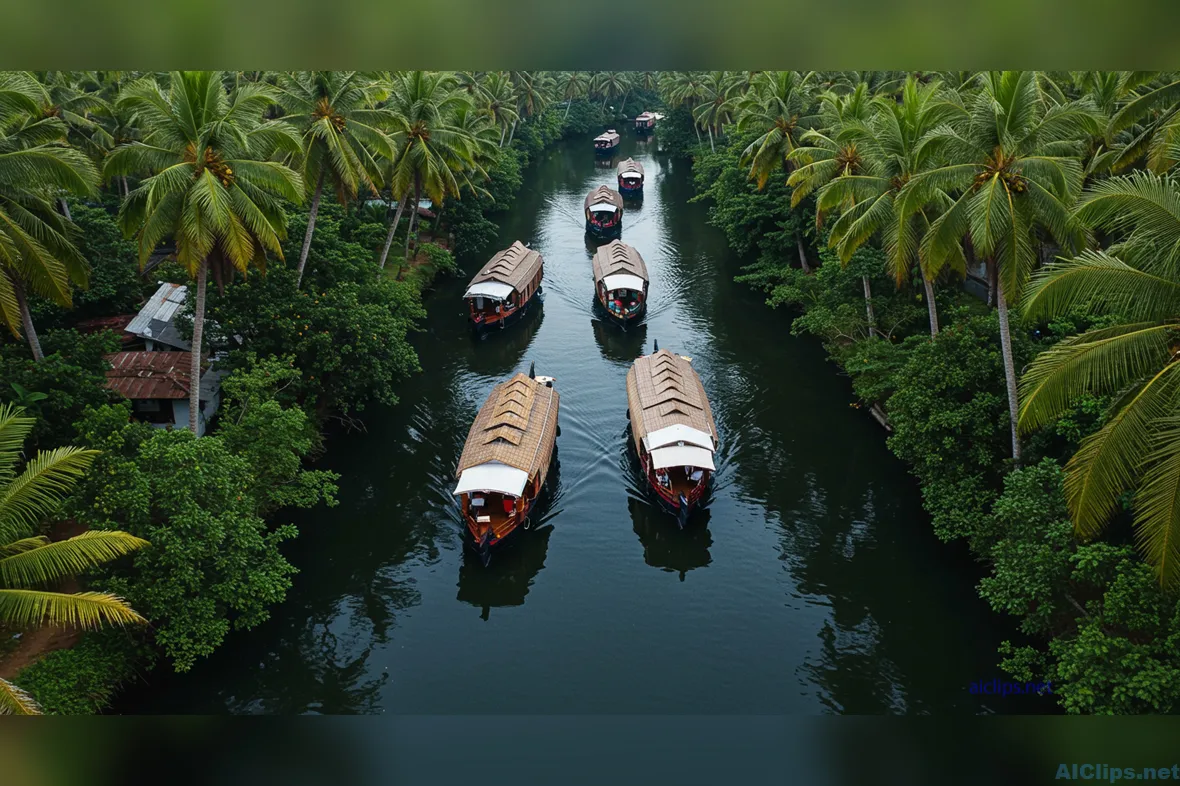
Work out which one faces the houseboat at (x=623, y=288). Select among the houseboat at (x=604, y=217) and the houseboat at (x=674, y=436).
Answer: the houseboat at (x=604, y=217)

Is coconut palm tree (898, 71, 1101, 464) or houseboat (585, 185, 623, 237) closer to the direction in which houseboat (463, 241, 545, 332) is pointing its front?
the coconut palm tree

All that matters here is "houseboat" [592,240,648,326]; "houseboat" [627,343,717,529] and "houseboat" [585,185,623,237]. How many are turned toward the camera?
3

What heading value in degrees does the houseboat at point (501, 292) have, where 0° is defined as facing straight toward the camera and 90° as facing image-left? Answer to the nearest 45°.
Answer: approximately 45°

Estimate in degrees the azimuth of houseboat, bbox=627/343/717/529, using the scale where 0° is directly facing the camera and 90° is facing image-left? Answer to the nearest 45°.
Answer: approximately 0°

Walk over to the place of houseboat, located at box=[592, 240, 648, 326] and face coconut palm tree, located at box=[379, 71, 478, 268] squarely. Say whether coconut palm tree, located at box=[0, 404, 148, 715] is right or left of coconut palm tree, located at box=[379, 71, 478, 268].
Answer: left

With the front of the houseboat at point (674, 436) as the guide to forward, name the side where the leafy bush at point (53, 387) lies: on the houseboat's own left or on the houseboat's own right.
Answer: on the houseboat's own right

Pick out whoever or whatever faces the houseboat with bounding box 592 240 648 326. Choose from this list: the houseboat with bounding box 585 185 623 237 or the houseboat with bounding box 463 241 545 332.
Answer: the houseboat with bounding box 585 185 623 237

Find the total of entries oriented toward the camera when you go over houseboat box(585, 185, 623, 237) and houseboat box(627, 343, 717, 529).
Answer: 2
